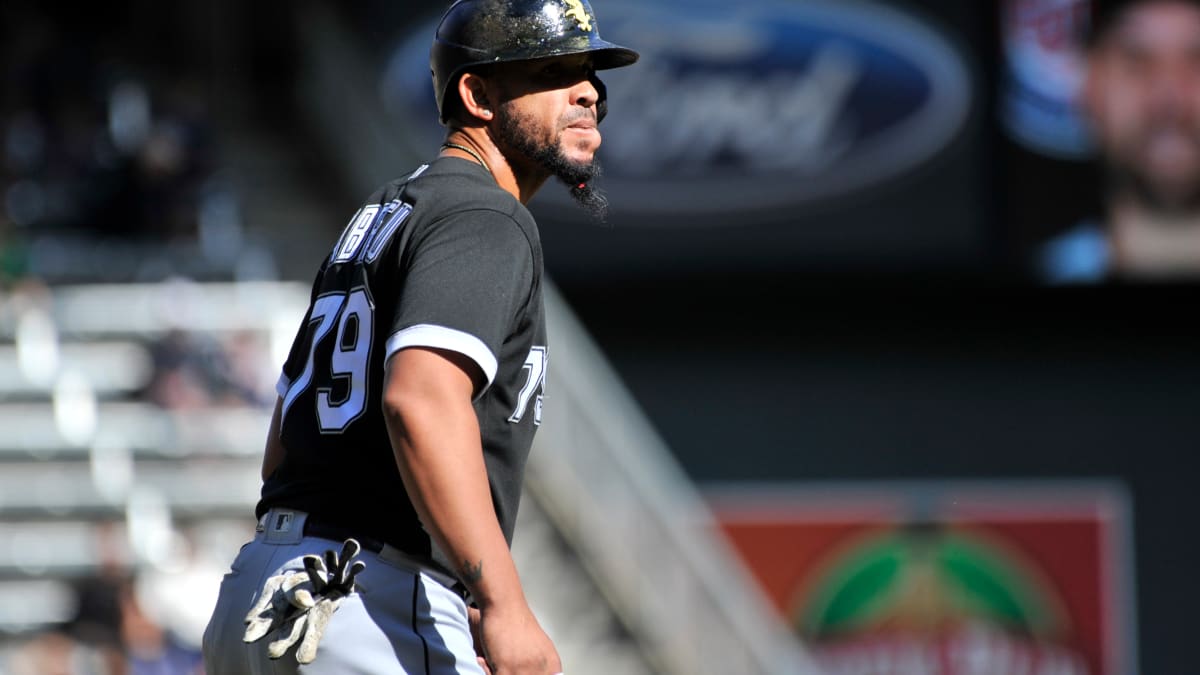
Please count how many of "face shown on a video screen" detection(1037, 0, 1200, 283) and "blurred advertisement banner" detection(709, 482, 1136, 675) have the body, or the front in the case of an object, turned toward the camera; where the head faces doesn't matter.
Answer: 2

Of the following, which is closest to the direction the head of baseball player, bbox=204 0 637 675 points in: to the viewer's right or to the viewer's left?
to the viewer's right

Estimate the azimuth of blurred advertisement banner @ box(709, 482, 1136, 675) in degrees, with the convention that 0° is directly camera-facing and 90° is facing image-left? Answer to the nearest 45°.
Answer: approximately 0°
